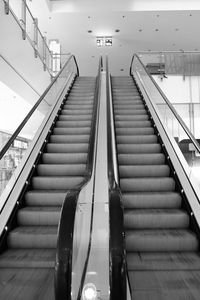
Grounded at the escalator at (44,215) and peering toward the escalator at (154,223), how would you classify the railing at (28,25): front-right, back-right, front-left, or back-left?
back-left
